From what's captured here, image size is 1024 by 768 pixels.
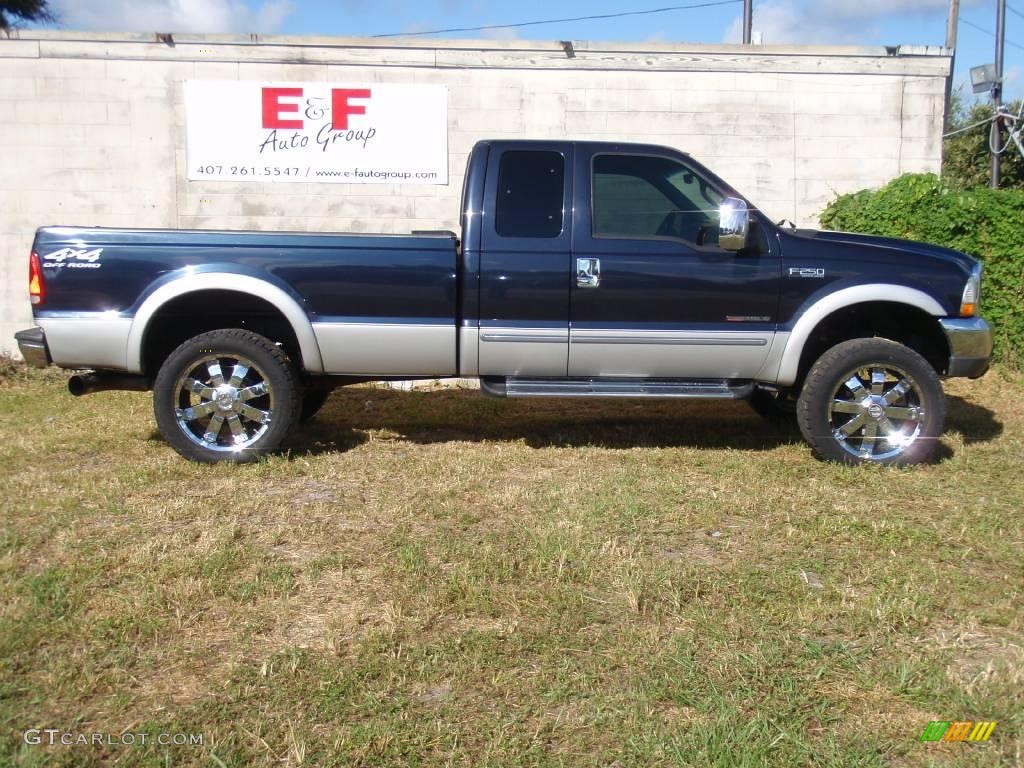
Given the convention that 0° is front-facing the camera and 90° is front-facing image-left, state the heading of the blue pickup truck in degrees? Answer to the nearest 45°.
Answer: approximately 270°

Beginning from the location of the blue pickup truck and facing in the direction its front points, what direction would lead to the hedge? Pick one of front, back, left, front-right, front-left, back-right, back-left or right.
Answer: front-left
